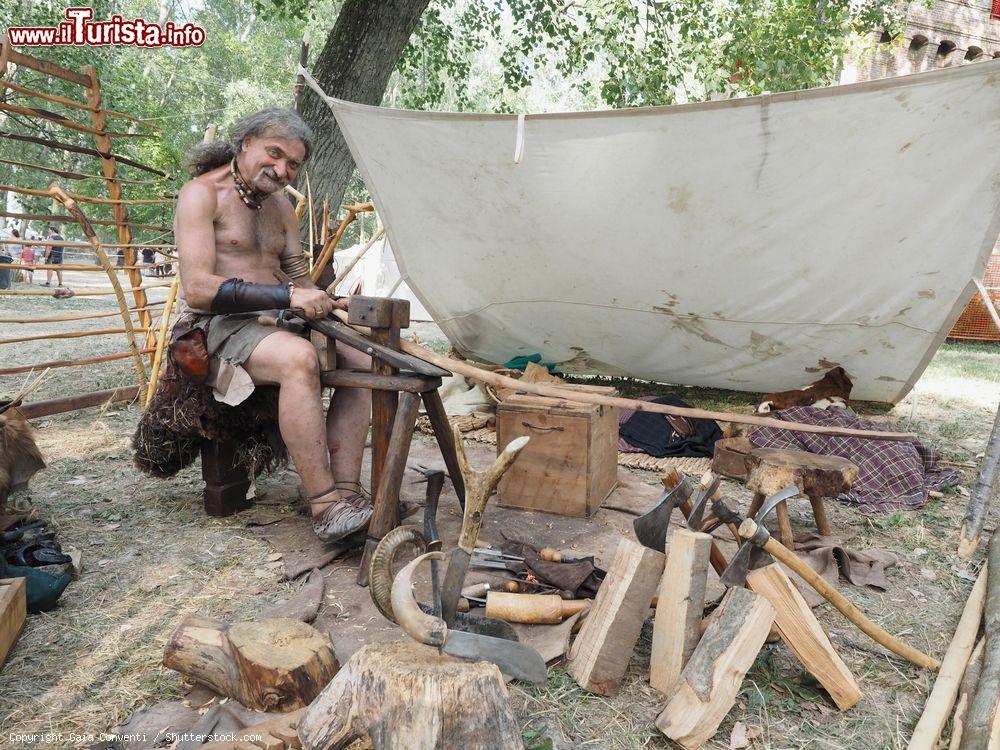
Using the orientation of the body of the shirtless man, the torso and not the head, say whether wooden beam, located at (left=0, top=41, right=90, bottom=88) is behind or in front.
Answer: behind

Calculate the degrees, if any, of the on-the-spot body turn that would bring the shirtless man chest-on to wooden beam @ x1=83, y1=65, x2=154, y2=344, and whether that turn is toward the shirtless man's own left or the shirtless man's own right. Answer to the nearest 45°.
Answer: approximately 135° to the shirtless man's own left

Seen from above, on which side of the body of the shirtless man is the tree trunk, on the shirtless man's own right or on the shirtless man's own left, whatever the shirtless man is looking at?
on the shirtless man's own left

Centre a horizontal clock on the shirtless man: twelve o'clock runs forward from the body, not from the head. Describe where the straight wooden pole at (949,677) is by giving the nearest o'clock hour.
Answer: The straight wooden pole is roughly at 12 o'clock from the shirtless man.

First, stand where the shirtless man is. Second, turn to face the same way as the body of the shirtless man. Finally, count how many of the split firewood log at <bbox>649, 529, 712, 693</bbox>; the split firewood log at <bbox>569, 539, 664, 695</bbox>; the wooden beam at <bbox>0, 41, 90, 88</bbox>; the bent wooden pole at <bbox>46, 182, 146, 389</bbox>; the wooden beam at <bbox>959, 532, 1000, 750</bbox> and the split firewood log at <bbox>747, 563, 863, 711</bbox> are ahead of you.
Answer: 4

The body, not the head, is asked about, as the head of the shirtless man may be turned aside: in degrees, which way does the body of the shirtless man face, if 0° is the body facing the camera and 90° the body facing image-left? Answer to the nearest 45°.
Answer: approximately 315°

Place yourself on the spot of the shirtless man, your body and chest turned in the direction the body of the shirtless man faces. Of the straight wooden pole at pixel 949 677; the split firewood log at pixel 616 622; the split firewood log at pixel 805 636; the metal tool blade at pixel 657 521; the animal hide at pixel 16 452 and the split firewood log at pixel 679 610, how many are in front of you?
5

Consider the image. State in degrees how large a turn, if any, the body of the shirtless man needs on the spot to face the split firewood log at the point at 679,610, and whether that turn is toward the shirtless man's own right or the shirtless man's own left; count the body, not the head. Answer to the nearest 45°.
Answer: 0° — they already face it

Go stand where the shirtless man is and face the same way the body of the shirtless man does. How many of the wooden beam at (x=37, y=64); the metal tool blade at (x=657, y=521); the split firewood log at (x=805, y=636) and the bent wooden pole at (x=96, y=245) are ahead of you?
2

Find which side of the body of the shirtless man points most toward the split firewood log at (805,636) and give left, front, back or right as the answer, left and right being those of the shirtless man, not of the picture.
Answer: front

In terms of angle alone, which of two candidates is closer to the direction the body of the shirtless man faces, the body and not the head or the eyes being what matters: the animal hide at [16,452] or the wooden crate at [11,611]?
the wooden crate

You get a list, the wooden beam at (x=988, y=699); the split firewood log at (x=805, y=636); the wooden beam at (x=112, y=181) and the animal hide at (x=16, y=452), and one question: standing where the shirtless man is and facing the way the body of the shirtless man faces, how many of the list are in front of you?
2
